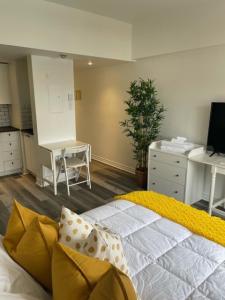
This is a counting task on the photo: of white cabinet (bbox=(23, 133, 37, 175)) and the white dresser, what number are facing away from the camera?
0

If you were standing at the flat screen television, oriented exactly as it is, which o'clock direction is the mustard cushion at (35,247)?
The mustard cushion is roughly at 11 o'clock from the flat screen television.

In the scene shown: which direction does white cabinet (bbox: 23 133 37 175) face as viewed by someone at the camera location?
facing the viewer and to the left of the viewer

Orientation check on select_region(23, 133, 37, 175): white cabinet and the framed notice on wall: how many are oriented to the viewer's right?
0

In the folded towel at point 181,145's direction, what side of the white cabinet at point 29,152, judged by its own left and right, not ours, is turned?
left

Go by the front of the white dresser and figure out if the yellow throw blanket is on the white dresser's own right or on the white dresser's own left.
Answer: on the white dresser's own left

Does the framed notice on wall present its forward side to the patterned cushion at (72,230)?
yes

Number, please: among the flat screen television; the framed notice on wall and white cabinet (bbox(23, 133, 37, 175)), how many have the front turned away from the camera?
0

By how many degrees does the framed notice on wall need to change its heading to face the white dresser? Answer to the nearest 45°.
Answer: approximately 45° to its left

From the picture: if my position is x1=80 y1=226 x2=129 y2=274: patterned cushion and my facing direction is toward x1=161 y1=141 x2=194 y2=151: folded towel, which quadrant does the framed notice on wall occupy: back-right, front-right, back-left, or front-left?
front-left

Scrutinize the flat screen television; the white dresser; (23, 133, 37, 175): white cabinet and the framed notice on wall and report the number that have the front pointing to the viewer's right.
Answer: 0

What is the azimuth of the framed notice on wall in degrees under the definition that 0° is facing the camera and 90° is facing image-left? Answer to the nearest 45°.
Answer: approximately 0°

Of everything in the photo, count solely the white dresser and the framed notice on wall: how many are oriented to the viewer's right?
0
